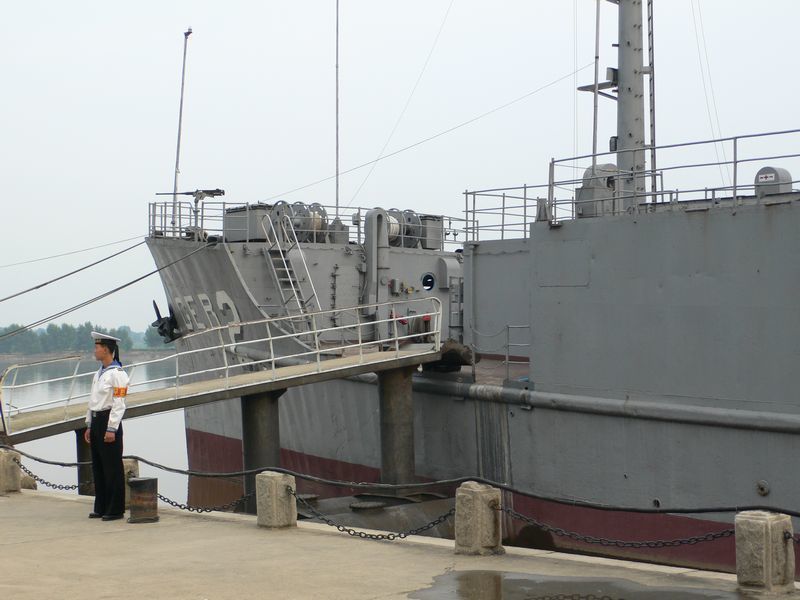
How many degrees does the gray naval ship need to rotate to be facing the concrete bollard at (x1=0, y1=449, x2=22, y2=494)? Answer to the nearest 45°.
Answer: approximately 45° to its left

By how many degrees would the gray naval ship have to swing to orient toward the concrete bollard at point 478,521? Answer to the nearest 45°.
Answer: approximately 135° to its left

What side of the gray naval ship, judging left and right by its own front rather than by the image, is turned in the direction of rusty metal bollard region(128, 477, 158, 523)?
left

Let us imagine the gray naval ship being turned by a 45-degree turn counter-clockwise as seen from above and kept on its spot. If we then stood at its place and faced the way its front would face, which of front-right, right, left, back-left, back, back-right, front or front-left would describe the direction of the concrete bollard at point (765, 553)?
left

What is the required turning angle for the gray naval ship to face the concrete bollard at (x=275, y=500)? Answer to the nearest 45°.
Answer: approximately 90° to its left

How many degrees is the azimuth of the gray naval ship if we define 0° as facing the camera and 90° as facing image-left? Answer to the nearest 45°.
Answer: approximately 135°

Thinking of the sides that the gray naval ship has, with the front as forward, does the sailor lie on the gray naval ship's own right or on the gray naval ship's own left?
on the gray naval ship's own left
